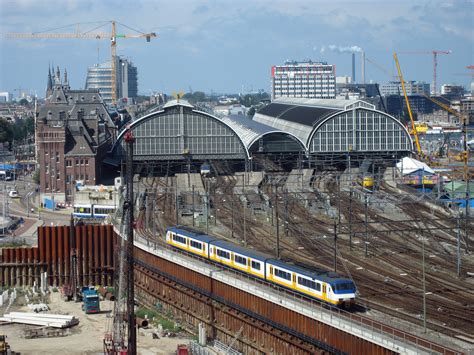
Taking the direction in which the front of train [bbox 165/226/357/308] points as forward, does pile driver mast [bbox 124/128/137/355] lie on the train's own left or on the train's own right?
on the train's own right

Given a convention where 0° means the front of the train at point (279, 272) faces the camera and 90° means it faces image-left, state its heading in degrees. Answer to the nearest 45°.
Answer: approximately 315°
